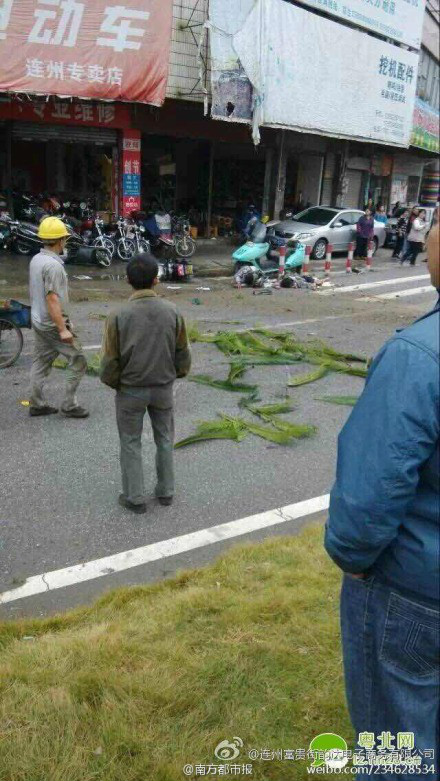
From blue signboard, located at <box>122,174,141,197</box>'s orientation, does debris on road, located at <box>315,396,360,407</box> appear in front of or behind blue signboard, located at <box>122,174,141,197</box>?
in front

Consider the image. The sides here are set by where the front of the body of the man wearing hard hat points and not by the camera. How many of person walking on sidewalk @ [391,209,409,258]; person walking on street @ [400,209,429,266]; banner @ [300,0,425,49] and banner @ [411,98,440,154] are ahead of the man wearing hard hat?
4

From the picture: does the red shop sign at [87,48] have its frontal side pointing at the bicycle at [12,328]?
yes

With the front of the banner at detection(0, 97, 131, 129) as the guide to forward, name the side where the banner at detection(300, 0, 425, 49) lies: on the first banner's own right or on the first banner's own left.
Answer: on the first banner's own left

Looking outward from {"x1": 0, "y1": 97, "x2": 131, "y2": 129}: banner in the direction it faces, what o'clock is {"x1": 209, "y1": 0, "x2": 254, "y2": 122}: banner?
{"x1": 209, "y1": 0, "x2": 254, "y2": 122}: banner is roughly at 9 o'clock from {"x1": 0, "y1": 97, "x2": 131, "y2": 129}: banner.

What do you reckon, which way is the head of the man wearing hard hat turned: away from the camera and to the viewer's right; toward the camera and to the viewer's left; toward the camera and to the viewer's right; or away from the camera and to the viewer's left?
away from the camera and to the viewer's right

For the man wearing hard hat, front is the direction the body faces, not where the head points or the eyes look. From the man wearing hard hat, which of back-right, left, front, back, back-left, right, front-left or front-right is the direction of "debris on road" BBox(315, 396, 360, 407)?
front-right

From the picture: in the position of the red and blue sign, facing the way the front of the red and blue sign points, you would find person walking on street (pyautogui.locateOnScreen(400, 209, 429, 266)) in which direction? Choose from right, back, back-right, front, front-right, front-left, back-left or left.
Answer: left

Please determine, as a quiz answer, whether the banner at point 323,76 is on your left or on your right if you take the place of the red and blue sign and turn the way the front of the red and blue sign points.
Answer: on your left

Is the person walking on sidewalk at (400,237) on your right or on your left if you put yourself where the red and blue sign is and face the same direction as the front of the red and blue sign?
on your left

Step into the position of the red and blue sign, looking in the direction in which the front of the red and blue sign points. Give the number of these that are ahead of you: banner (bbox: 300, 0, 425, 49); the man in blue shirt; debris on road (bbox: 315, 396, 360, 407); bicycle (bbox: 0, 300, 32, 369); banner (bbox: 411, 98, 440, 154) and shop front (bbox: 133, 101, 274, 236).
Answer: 3

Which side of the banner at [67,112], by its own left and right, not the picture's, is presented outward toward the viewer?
front

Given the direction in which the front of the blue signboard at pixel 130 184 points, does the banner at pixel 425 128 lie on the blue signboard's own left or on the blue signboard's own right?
on the blue signboard's own left
